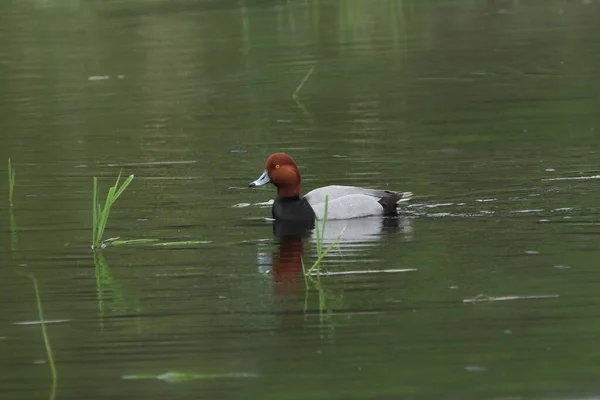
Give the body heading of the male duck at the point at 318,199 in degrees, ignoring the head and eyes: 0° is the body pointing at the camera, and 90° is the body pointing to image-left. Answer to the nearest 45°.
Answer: approximately 90°
